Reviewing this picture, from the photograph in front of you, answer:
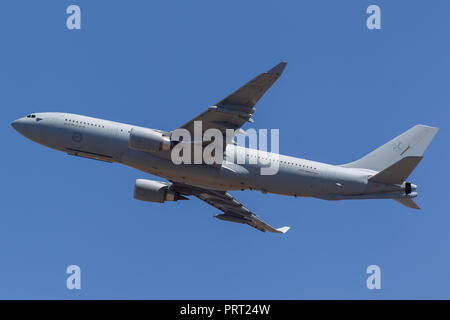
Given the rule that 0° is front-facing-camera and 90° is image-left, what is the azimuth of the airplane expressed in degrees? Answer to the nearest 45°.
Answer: approximately 90°
